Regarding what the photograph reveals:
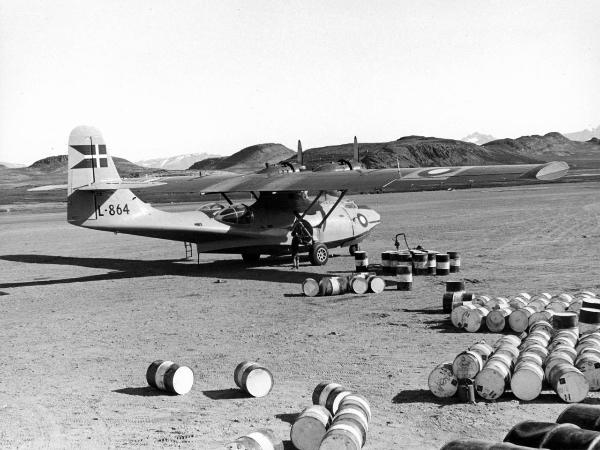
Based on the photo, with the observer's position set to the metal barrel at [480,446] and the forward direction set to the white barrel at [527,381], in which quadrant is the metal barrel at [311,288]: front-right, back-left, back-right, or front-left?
front-left

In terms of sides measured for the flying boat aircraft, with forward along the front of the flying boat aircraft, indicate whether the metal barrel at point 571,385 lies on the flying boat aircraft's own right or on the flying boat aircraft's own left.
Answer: on the flying boat aircraft's own right

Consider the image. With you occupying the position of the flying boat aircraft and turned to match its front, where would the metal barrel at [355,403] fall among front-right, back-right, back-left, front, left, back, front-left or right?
back-right

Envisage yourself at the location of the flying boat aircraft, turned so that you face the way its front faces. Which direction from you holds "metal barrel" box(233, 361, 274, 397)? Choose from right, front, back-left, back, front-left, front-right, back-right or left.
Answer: back-right

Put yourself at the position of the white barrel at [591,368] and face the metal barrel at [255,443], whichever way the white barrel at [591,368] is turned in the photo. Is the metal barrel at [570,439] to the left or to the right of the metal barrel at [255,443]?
left

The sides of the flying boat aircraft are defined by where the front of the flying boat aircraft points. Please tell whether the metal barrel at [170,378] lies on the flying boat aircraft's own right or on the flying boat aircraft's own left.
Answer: on the flying boat aircraft's own right

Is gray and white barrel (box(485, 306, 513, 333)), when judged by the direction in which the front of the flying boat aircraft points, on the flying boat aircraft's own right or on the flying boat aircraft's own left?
on the flying boat aircraft's own right

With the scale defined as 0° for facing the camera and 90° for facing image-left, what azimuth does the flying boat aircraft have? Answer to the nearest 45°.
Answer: approximately 225°

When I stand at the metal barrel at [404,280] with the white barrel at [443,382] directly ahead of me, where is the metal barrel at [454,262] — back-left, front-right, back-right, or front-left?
back-left
